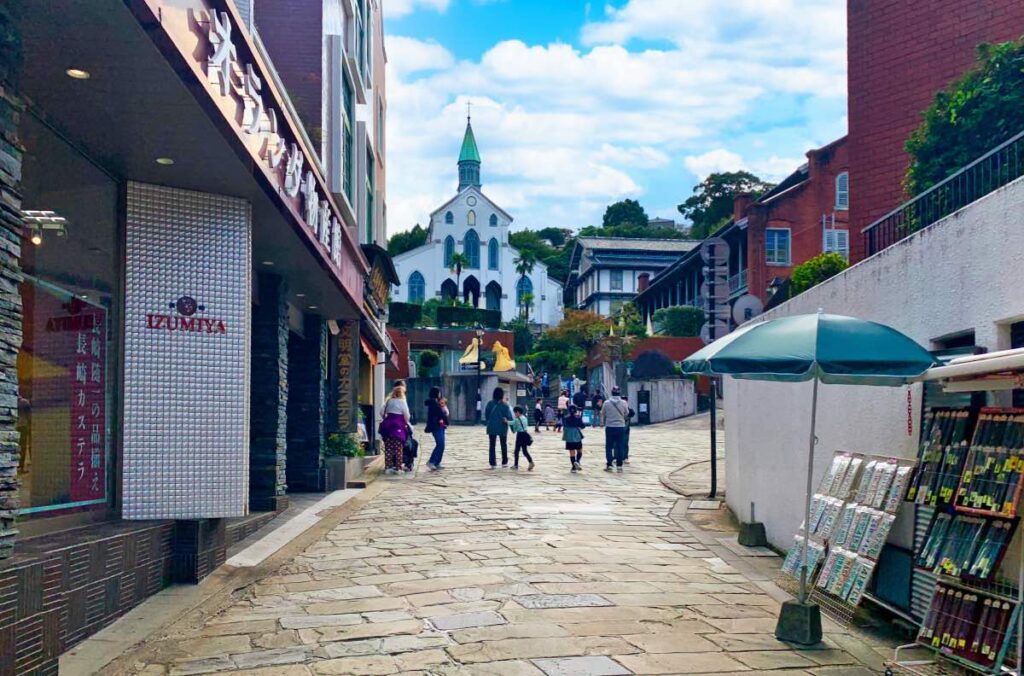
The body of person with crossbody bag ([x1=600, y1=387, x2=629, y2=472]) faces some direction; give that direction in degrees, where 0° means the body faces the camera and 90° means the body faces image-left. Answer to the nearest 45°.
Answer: approximately 180°

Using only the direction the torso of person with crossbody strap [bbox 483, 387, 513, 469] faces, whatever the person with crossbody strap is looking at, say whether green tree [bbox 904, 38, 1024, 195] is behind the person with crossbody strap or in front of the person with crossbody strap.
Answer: behind

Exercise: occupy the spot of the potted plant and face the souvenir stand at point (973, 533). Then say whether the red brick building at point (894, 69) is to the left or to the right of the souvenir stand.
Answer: left

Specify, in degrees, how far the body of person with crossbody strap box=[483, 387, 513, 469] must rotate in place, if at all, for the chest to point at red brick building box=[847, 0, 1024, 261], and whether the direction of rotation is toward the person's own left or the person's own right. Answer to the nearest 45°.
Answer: approximately 135° to the person's own right

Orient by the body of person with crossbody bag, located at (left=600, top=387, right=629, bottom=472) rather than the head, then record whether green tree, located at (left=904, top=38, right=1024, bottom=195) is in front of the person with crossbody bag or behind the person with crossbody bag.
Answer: behind

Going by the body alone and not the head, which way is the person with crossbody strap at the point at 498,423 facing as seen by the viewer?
away from the camera

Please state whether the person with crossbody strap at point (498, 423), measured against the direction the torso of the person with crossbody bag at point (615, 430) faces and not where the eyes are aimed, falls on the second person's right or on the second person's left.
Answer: on the second person's left

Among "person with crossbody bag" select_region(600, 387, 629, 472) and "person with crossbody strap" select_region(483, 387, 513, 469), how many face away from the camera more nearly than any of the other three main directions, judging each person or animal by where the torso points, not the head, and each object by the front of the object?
2

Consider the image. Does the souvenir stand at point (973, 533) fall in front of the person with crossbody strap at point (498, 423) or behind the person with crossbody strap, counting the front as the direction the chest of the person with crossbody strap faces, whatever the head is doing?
behind
